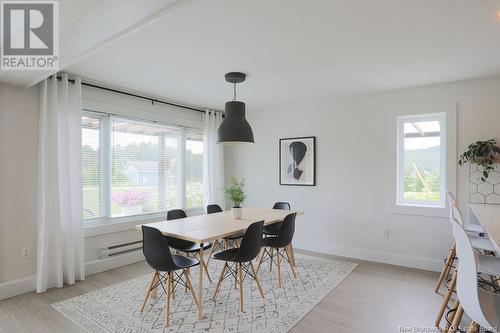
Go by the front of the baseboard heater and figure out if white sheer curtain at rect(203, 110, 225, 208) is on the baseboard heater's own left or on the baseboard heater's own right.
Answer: on the baseboard heater's own left

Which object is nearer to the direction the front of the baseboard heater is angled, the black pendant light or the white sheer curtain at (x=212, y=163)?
the black pendant light

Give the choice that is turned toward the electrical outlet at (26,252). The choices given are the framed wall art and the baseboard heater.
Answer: the framed wall art

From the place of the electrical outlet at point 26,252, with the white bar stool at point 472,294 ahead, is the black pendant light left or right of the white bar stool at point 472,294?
left

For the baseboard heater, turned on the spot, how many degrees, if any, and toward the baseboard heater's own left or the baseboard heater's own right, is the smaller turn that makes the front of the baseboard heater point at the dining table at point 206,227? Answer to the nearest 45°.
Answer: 0° — it already faces it
